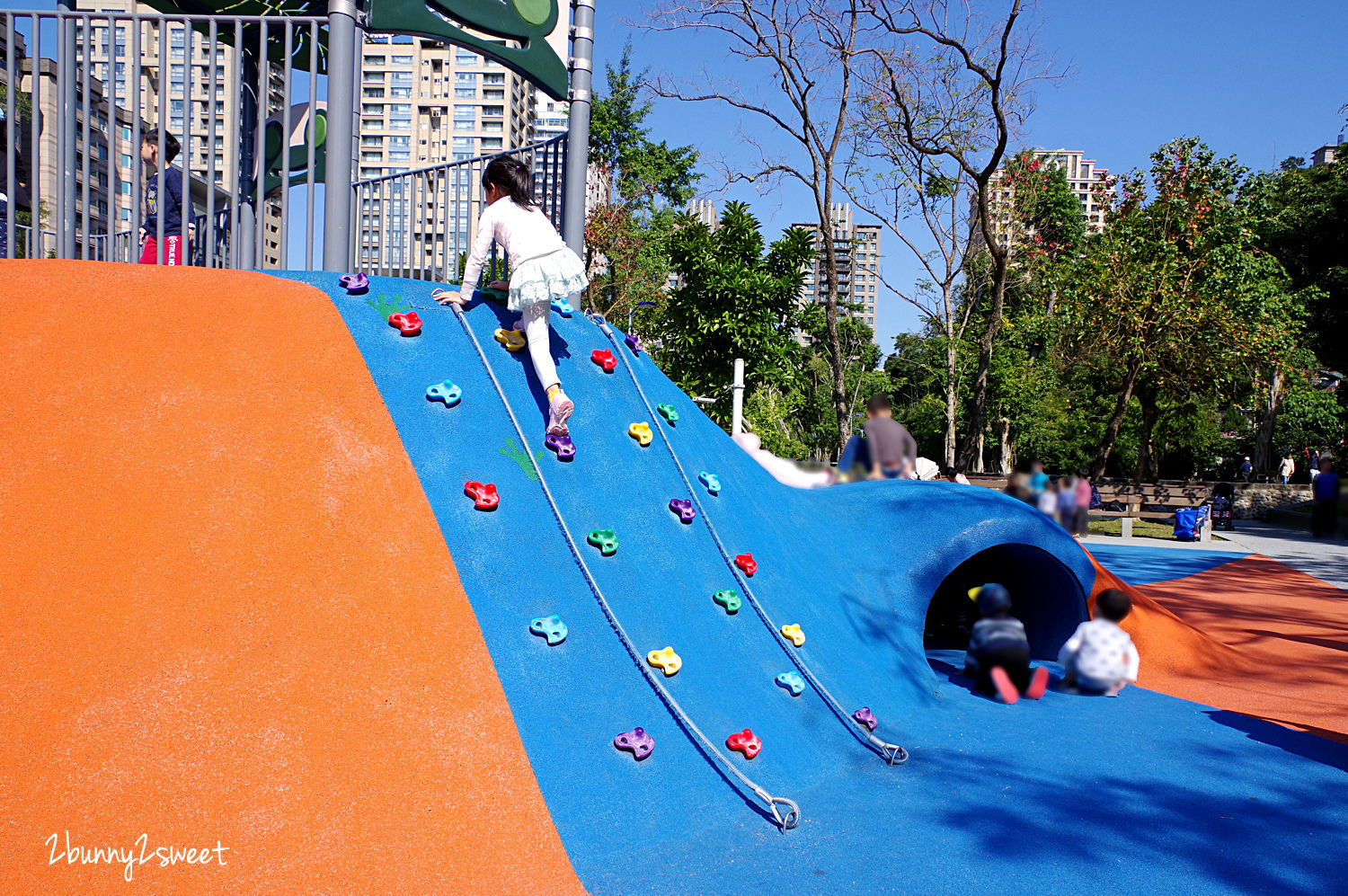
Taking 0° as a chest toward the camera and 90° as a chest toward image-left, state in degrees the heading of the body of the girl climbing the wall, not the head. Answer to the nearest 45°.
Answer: approximately 135°

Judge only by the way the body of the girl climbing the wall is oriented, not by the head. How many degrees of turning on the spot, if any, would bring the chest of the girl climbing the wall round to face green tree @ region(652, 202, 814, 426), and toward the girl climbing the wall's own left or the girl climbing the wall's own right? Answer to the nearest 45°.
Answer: approximately 45° to the girl climbing the wall's own right
